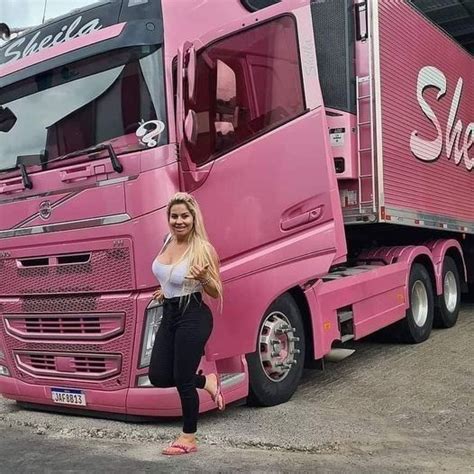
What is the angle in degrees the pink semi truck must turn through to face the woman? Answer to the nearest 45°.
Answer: approximately 45° to its left

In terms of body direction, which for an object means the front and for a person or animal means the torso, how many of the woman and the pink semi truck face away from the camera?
0

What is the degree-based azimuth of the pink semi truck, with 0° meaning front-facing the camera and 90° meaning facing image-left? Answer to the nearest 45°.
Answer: approximately 45°

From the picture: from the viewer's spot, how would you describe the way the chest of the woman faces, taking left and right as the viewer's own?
facing the viewer and to the left of the viewer
